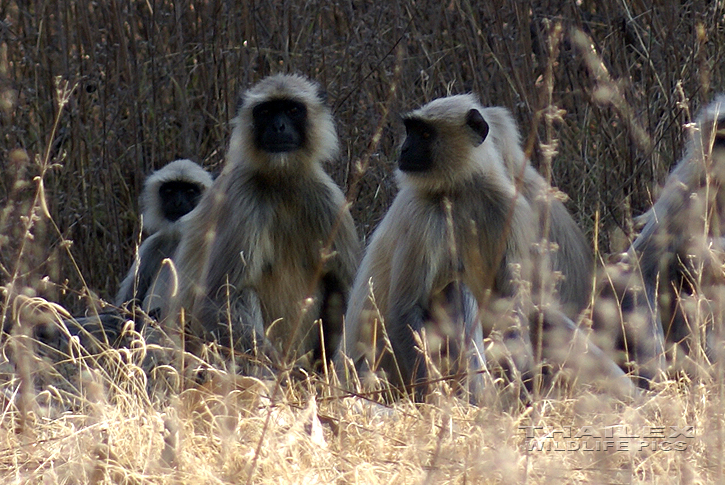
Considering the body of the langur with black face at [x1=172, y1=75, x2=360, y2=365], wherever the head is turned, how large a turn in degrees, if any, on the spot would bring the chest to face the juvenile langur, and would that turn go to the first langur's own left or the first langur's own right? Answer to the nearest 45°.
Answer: approximately 135° to the first langur's own right

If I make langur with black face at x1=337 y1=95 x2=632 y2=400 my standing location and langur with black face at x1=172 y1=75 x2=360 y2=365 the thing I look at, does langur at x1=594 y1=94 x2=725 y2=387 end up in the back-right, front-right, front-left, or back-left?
back-right

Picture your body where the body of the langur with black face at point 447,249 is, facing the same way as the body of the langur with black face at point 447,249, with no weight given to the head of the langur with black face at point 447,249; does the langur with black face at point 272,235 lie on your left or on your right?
on your right

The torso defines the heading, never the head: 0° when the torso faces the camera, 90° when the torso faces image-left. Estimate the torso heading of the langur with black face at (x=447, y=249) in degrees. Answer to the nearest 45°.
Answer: approximately 45°

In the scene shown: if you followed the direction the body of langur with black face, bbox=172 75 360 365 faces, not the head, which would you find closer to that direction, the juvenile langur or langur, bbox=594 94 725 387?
the langur

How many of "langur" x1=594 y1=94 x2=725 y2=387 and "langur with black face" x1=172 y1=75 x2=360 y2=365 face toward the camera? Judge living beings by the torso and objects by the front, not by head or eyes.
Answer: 1

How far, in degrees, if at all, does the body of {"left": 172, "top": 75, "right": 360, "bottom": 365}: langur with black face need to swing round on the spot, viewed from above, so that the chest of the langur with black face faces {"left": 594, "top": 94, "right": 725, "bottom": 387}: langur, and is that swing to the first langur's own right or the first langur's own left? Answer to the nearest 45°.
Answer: approximately 90° to the first langur's own left

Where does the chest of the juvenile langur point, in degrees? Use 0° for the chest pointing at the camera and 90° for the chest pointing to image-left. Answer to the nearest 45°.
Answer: approximately 315°

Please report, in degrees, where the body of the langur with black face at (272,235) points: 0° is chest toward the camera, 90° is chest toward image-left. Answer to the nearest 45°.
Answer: approximately 0°

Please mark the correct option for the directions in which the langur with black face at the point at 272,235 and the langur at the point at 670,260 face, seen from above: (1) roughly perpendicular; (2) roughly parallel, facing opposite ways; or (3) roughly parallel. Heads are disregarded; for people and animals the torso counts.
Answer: roughly perpendicular

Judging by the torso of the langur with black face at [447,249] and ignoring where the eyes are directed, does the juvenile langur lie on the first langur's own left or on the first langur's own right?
on the first langur's own right

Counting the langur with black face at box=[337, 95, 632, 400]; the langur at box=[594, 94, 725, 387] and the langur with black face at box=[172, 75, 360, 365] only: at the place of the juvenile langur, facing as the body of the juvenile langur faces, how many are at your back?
0
